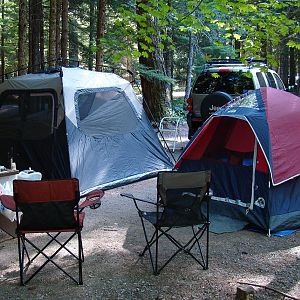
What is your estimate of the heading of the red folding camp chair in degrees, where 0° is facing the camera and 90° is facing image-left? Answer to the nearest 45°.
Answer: approximately 180°

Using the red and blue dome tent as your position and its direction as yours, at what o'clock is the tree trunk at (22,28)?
The tree trunk is roughly at 3 o'clock from the red and blue dome tent.

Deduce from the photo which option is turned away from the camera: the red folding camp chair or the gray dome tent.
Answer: the red folding camp chair

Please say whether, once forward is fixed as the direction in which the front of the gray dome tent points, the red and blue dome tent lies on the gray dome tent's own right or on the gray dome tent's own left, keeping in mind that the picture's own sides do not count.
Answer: on the gray dome tent's own left

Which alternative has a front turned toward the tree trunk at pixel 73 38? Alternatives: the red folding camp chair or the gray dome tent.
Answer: the red folding camp chair

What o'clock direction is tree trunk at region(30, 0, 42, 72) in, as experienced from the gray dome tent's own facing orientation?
The tree trunk is roughly at 4 o'clock from the gray dome tent.

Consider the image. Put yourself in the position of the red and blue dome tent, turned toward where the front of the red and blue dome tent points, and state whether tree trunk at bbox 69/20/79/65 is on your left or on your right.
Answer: on your right

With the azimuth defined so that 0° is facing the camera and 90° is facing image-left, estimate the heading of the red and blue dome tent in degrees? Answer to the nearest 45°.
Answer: approximately 45°
